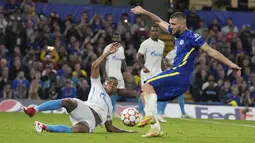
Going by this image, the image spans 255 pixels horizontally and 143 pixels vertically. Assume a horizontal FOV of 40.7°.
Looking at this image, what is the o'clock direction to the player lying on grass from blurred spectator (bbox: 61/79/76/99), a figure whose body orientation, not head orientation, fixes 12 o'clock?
The player lying on grass is roughly at 12 o'clock from the blurred spectator.

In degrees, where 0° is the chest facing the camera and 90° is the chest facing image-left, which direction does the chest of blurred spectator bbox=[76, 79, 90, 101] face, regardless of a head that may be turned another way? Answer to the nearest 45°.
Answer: approximately 0°

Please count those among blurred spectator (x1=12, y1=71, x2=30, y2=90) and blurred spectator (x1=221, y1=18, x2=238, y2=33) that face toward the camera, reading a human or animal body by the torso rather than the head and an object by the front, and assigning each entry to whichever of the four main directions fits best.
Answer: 2

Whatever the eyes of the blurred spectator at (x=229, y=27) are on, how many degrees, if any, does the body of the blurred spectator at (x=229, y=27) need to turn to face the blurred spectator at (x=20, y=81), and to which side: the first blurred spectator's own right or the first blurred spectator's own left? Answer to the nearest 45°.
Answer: approximately 45° to the first blurred spectator's own right

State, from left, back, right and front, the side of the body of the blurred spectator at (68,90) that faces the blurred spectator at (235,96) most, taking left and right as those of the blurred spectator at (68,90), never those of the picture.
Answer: left

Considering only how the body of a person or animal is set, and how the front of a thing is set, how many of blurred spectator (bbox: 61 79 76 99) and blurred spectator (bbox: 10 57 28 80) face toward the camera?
2
